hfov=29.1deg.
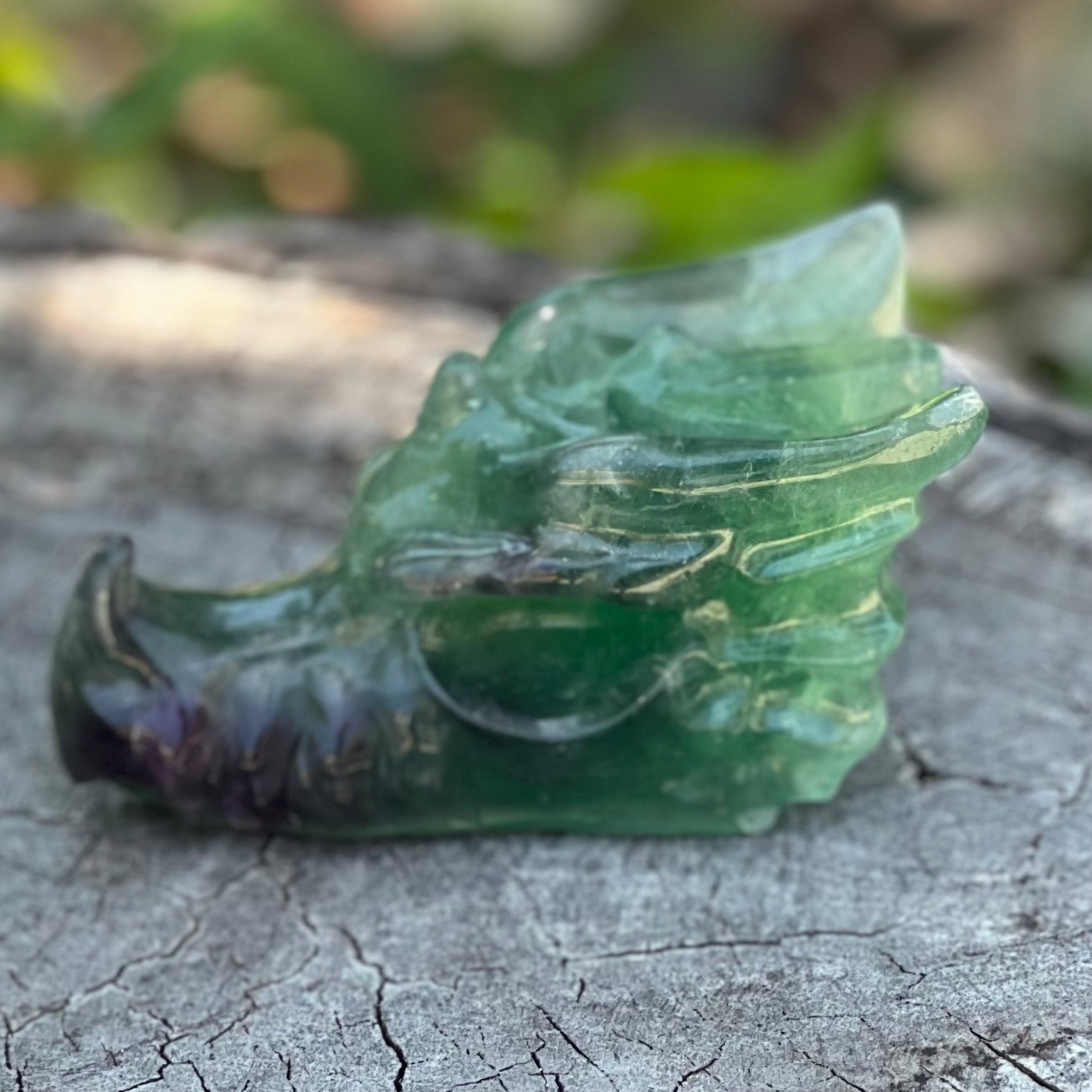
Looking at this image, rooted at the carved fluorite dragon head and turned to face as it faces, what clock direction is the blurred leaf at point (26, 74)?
The blurred leaf is roughly at 2 o'clock from the carved fluorite dragon head.

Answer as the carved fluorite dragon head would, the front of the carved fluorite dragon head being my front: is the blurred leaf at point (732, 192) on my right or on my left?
on my right

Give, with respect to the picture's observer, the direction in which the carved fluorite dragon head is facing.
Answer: facing to the left of the viewer
